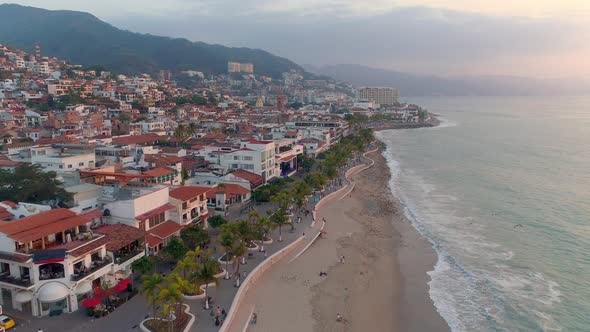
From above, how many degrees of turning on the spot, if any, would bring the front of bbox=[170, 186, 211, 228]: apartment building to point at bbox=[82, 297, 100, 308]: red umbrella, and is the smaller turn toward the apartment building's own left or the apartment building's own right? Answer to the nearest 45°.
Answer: approximately 45° to the apartment building's own right

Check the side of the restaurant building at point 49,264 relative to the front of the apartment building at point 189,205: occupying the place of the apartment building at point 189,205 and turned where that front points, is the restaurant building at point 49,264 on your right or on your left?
on your right

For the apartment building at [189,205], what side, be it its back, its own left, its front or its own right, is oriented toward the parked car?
right

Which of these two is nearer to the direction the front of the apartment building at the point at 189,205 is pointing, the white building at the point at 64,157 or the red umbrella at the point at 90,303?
the red umbrella

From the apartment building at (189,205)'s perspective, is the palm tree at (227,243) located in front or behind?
in front

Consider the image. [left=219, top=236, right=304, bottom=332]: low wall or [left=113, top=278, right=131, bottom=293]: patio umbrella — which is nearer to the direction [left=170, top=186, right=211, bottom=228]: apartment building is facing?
the low wall

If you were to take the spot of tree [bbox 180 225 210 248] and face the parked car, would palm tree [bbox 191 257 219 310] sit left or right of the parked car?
left

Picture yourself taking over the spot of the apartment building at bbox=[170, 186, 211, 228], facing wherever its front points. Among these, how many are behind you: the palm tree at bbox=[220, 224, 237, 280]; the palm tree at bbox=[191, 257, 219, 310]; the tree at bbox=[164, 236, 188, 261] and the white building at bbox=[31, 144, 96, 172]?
1

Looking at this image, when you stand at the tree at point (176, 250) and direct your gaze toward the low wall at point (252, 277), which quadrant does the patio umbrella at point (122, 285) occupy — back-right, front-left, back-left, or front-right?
back-right

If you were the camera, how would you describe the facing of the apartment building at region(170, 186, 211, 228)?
facing the viewer and to the right of the viewer

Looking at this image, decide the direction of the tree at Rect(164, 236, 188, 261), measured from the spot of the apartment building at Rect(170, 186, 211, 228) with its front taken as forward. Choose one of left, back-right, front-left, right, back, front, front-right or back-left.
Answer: front-right

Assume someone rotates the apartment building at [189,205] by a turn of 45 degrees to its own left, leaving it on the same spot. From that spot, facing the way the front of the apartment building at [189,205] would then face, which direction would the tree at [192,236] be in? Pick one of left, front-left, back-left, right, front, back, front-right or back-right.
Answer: right

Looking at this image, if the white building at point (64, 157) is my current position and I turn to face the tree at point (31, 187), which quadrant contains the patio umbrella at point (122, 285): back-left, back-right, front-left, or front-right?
front-left

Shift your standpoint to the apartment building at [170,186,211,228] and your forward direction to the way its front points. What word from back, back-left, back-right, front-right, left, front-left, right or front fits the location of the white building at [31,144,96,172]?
back
